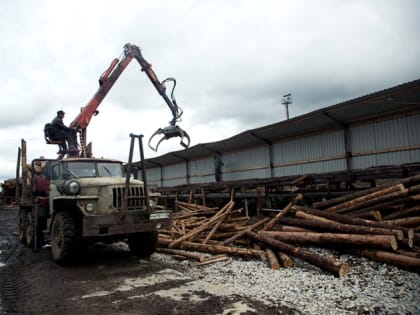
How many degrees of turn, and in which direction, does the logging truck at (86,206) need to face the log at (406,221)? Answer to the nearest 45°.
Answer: approximately 45° to its left

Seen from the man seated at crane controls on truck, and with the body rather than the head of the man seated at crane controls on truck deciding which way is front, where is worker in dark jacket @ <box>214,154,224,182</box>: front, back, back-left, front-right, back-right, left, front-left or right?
front-left

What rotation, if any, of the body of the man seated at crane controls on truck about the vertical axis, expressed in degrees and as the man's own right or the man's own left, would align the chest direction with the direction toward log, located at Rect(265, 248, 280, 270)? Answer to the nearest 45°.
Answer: approximately 45° to the man's own right

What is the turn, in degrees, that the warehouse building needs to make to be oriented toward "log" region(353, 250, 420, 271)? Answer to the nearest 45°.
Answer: approximately 45° to its left

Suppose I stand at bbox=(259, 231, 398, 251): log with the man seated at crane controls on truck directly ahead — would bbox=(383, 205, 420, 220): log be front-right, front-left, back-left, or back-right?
back-right

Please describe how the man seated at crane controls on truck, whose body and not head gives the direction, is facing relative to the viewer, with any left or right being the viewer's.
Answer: facing to the right of the viewer

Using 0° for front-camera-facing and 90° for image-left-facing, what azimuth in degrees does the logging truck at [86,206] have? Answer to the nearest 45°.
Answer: approximately 315°

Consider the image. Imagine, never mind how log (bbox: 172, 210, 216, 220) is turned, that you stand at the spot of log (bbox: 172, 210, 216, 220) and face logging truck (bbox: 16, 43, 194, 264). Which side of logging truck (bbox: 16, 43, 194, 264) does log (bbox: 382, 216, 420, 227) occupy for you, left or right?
left

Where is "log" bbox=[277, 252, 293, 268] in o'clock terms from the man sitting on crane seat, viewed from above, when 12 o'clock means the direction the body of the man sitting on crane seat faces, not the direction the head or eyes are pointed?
The log is roughly at 2 o'clock from the man sitting on crane seat.

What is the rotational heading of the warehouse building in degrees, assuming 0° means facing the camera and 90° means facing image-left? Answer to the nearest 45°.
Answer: approximately 45°

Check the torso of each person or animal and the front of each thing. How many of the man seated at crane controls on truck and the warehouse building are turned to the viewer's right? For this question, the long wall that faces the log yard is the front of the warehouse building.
1
